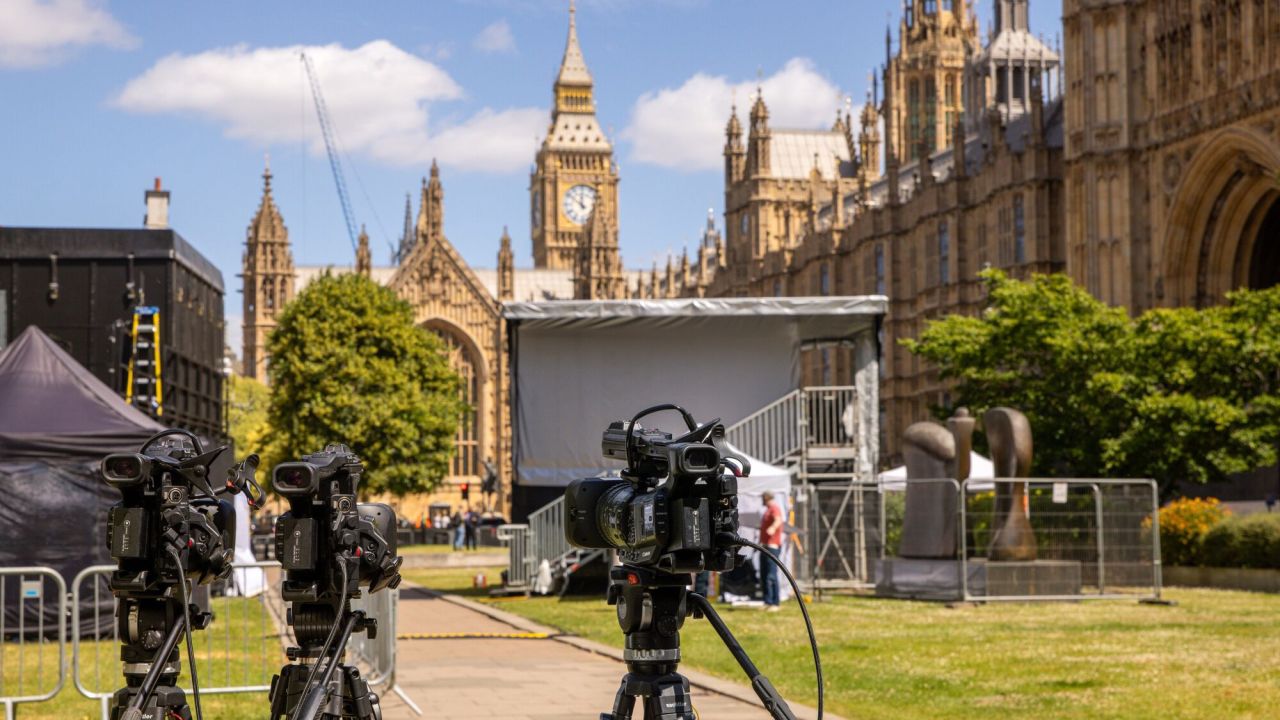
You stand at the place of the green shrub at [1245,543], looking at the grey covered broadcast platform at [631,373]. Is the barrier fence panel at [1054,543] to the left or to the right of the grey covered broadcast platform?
left

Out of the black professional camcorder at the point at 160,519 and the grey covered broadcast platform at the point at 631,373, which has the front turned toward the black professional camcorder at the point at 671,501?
the grey covered broadcast platform

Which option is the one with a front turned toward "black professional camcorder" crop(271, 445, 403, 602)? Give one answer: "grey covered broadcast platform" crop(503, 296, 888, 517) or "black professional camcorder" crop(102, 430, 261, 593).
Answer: the grey covered broadcast platform

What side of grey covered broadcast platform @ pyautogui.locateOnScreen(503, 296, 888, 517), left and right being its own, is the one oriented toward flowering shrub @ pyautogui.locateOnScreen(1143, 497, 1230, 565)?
left

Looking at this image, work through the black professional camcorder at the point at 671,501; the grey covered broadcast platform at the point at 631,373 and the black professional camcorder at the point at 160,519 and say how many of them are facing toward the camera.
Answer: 1

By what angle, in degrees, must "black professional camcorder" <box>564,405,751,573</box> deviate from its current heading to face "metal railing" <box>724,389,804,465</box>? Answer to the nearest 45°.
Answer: approximately 45° to its right

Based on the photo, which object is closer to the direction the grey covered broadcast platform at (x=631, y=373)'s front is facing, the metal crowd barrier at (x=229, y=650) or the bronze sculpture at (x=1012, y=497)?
the metal crowd barrier

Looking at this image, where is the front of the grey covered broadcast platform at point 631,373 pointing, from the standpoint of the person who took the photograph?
facing the viewer

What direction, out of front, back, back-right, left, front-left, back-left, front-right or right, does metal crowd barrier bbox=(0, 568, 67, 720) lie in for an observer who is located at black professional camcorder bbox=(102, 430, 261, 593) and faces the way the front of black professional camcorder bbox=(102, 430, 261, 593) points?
front-left

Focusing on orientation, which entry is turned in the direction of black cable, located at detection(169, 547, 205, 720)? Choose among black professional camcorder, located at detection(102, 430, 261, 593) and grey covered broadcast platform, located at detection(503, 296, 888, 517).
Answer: the grey covered broadcast platform

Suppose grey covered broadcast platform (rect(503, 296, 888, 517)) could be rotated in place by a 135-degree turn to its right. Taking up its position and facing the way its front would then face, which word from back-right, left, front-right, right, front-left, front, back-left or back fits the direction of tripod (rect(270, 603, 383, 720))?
back-left

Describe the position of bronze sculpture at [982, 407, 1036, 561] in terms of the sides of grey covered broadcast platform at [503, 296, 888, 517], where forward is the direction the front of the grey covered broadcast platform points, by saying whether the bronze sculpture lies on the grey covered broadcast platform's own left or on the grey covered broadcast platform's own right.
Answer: on the grey covered broadcast platform's own left

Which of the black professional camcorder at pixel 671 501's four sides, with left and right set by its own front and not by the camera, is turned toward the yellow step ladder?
front

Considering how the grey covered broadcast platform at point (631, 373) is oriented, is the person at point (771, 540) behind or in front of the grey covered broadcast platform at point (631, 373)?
in front

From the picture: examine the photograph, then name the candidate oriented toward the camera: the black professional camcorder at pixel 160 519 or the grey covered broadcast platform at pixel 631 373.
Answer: the grey covered broadcast platform

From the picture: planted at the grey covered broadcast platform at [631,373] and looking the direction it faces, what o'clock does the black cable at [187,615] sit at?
The black cable is roughly at 12 o'clock from the grey covered broadcast platform.

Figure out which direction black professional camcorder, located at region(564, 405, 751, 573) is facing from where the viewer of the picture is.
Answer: facing away from the viewer and to the left of the viewer

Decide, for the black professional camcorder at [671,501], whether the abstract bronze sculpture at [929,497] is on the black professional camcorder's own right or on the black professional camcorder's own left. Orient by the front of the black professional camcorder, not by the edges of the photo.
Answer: on the black professional camcorder's own right
